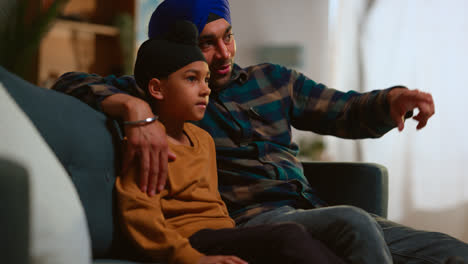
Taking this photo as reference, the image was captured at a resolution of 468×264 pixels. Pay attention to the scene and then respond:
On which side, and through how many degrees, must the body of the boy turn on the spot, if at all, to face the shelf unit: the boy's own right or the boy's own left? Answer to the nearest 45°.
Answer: approximately 135° to the boy's own left

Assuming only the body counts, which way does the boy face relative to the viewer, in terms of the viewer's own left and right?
facing the viewer and to the right of the viewer

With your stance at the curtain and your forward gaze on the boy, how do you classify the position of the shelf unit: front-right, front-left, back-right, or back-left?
front-right

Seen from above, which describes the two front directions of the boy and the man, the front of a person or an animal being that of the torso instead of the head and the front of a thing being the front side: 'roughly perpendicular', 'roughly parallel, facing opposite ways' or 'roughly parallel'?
roughly parallel

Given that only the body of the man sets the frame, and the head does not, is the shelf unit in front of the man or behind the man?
behind

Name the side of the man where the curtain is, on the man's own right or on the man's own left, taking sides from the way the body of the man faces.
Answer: on the man's own left

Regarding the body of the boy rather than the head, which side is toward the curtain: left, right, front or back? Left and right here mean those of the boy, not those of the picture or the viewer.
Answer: left
